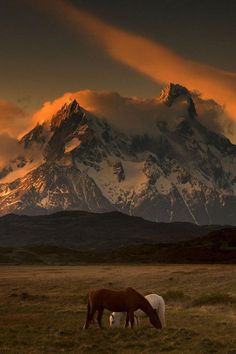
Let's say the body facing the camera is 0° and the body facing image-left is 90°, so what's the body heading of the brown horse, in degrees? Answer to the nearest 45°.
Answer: approximately 270°
